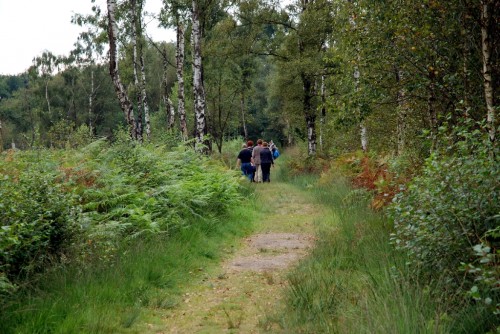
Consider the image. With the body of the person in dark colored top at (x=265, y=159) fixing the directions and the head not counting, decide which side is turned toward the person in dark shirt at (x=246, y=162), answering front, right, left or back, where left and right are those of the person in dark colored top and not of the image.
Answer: left

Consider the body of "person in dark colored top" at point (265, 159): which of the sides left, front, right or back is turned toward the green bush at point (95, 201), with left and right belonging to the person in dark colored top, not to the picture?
back

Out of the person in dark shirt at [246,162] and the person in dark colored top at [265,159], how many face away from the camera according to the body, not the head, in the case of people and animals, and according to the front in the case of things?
2

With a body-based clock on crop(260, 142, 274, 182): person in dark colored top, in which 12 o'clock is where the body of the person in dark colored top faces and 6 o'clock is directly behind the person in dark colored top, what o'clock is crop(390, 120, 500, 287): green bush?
The green bush is roughly at 6 o'clock from the person in dark colored top.

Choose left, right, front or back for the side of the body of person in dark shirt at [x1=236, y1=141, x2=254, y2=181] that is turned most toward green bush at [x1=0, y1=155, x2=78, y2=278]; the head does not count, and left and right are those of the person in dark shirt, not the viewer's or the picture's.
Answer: back

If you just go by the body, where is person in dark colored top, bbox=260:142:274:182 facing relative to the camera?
away from the camera

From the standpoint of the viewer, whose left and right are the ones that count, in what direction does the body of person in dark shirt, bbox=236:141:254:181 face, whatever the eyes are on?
facing away from the viewer

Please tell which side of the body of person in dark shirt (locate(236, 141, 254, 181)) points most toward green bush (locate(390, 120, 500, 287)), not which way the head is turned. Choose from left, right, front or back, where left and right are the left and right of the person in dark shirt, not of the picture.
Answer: back
